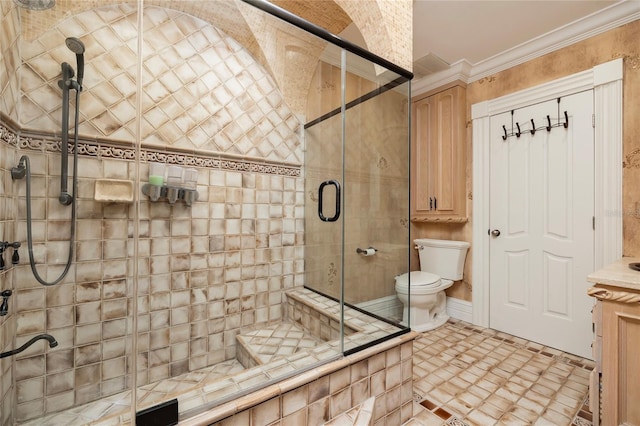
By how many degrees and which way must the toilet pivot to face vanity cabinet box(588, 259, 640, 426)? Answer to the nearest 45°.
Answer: approximately 90° to its left

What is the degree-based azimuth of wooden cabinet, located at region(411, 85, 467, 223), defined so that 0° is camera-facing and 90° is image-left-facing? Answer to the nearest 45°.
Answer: approximately 45°

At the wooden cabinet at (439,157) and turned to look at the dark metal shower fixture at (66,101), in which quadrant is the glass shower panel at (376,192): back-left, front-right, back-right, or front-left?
front-left

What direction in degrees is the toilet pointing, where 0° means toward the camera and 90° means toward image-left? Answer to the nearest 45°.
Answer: approximately 45°

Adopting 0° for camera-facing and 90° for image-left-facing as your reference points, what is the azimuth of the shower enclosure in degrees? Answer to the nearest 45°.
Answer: approximately 315°

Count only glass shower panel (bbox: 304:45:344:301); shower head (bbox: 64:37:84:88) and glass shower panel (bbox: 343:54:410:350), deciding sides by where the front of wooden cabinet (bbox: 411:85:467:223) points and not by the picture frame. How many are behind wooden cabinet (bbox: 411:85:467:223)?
0

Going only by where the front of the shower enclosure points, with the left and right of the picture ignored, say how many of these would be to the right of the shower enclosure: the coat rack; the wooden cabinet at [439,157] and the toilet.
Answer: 0

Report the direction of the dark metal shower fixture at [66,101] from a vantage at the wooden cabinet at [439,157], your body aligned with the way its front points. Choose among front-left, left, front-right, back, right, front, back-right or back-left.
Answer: front

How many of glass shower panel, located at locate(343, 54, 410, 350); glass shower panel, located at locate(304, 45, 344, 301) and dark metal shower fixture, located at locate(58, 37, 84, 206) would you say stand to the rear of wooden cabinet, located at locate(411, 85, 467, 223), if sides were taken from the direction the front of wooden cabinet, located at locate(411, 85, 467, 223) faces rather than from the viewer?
0

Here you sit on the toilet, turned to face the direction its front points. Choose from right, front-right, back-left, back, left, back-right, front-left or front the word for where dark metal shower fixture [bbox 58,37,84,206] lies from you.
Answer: front

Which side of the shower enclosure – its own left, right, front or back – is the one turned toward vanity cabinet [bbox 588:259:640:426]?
front

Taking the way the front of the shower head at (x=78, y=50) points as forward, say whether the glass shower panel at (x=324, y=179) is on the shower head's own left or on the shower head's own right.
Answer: on the shower head's own left
